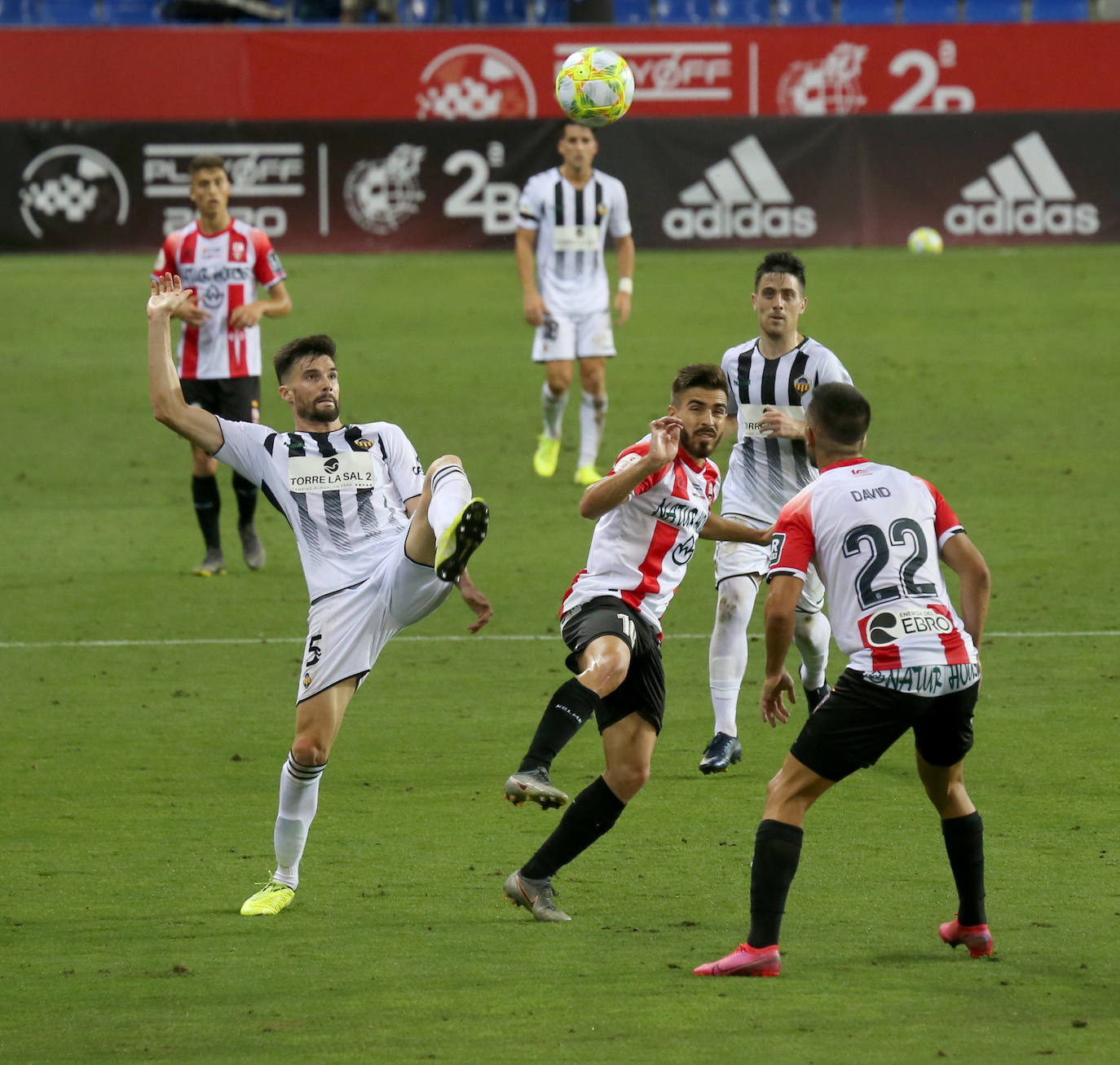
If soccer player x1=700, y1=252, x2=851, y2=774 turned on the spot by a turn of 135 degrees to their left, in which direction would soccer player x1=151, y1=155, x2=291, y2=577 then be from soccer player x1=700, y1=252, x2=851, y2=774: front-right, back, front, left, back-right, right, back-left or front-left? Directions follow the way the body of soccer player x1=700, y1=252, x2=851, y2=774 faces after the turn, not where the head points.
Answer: left

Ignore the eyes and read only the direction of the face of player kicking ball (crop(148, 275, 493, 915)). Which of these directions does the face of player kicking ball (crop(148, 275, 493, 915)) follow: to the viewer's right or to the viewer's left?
to the viewer's right

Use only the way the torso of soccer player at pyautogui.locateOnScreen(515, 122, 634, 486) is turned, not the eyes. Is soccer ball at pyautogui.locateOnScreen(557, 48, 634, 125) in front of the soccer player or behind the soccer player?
in front

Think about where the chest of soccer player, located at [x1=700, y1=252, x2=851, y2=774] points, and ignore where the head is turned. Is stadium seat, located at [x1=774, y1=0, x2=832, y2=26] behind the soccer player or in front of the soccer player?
behind

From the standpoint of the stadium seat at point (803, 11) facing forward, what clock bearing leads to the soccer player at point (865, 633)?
The soccer player is roughly at 12 o'clock from the stadium seat.

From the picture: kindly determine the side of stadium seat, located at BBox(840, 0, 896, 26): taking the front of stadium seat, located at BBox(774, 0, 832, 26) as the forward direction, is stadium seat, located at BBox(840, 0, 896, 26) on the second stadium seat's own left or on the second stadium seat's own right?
on the second stadium seat's own left

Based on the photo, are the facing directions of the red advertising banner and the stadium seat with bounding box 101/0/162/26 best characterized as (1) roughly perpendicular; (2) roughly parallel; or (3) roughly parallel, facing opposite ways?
roughly parallel

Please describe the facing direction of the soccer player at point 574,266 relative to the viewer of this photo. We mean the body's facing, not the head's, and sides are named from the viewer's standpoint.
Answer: facing the viewer

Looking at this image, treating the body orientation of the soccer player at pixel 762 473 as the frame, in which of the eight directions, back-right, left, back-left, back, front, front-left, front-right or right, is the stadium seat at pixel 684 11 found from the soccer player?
back

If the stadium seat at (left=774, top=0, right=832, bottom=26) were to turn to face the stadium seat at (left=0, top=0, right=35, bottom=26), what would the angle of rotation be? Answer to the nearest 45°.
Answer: approximately 90° to its right

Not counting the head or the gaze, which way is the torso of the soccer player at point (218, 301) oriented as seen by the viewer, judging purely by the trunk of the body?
toward the camera

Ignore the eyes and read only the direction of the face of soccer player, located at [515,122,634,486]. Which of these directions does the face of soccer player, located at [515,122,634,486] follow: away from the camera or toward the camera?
toward the camera

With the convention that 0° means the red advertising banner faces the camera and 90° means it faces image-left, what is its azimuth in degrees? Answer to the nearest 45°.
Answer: approximately 0°

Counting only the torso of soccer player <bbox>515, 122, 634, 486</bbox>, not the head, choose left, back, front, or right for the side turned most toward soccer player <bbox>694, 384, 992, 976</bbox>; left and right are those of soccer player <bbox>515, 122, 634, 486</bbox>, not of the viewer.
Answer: front

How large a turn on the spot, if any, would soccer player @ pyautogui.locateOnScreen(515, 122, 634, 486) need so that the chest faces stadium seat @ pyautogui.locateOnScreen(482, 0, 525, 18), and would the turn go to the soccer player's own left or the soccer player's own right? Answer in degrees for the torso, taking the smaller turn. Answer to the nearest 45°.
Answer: approximately 180°
